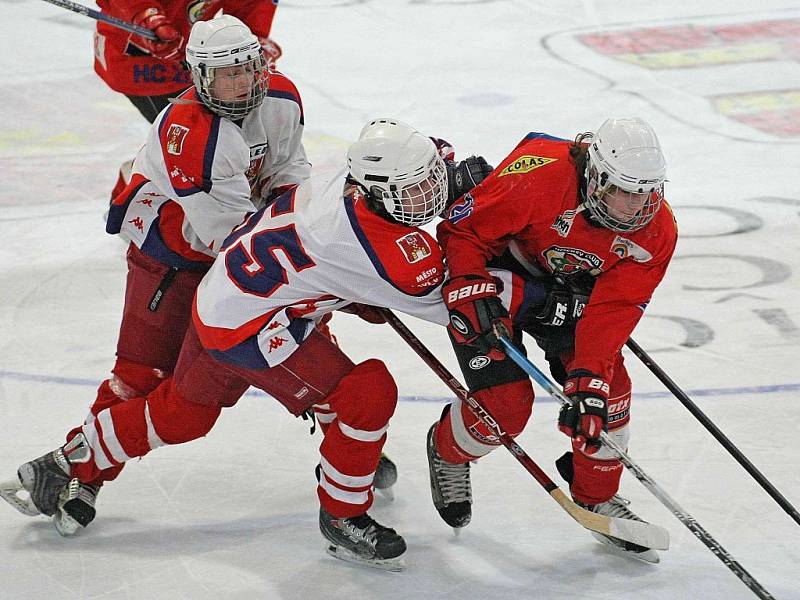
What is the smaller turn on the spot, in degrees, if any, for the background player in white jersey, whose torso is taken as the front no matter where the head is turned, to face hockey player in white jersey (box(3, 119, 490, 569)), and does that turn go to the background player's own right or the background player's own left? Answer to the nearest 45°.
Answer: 0° — they already face them

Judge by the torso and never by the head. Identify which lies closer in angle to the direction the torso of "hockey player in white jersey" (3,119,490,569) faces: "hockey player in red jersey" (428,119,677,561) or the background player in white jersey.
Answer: the hockey player in red jersey

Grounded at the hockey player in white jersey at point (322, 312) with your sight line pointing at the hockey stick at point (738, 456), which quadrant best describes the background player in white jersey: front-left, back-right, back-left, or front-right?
back-left

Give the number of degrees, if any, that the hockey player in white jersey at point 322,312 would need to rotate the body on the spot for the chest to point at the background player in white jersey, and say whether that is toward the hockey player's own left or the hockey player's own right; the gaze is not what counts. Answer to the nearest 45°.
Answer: approximately 135° to the hockey player's own left

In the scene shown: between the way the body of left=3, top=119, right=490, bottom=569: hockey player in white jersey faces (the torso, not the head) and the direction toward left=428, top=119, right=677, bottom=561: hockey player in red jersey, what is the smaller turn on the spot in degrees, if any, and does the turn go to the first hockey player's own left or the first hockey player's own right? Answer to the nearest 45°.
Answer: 0° — they already face them

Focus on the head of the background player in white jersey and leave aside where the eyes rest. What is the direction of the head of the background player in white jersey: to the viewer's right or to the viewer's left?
to the viewer's right

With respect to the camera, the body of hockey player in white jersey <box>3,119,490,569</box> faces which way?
to the viewer's right
